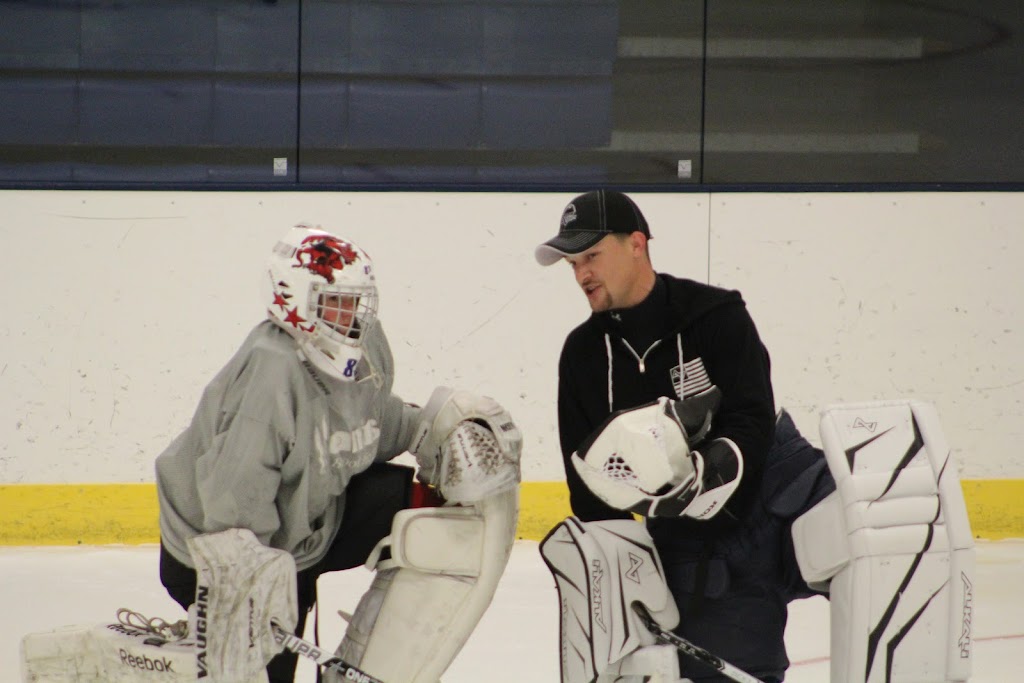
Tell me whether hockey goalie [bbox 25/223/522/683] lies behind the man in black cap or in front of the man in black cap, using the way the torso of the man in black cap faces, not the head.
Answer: in front

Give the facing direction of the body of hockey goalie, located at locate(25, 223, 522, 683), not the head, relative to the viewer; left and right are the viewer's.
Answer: facing the viewer and to the right of the viewer

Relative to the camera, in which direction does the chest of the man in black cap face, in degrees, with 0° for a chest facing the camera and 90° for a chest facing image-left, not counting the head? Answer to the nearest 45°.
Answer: approximately 45°

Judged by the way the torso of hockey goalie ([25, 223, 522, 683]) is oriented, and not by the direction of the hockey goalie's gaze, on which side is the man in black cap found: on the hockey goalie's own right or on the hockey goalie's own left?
on the hockey goalie's own left

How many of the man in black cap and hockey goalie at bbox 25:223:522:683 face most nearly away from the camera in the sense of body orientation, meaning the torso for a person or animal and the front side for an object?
0

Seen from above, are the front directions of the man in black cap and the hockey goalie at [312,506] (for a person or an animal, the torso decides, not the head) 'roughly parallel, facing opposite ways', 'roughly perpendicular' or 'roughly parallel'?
roughly perpendicular
